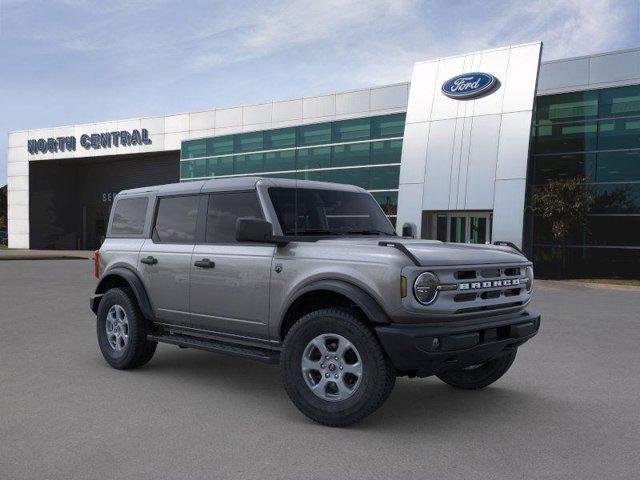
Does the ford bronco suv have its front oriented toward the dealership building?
no

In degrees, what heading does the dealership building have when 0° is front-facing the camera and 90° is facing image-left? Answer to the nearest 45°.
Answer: approximately 45°

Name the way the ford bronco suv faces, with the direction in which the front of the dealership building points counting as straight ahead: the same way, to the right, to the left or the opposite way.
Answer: to the left

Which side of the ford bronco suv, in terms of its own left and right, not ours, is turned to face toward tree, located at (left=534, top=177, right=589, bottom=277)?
left

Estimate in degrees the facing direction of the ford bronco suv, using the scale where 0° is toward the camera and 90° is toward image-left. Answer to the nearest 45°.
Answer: approximately 315°

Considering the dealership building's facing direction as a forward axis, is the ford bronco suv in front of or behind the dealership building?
in front

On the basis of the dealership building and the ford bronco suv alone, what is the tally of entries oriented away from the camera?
0
